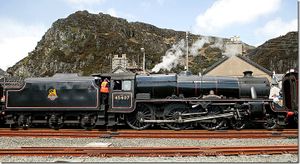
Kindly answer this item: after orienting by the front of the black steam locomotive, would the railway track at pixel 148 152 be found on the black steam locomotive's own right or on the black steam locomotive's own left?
on the black steam locomotive's own right

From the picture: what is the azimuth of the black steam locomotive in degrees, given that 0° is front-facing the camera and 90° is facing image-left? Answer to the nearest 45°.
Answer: approximately 270°
